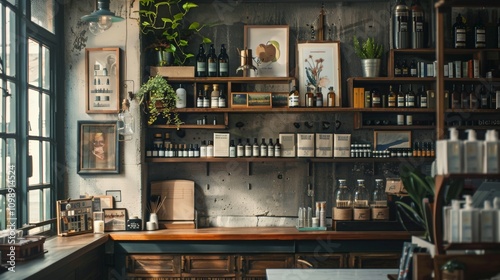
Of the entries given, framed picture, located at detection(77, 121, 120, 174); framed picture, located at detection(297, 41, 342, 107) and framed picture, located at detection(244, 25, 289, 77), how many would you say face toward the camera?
3

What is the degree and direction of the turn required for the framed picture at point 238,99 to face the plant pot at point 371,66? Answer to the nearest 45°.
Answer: approximately 90° to its left

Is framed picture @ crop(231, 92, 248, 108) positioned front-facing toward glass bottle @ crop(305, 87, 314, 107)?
no

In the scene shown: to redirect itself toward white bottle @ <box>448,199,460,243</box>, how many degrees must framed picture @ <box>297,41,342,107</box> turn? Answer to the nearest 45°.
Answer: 0° — it already faces it

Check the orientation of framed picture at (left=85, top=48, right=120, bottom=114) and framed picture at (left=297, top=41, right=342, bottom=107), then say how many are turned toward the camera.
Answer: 2

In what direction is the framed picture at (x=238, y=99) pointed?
toward the camera

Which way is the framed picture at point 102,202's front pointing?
toward the camera

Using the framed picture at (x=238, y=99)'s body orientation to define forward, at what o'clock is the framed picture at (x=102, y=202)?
the framed picture at (x=102, y=202) is roughly at 3 o'clock from the framed picture at (x=238, y=99).

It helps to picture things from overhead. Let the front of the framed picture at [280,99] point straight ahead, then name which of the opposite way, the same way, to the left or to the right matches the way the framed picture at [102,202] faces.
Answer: the same way

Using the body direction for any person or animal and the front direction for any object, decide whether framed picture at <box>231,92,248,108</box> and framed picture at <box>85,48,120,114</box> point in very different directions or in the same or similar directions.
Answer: same or similar directions

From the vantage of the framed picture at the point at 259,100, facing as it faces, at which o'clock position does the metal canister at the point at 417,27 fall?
The metal canister is roughly at 9 o'clock from the framed picture.

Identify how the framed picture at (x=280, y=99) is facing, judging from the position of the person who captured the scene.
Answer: facing the viewer

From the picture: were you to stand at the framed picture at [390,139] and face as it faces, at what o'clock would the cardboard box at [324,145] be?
The cardboard box is roughly at 2 o'clock from the framed picture.

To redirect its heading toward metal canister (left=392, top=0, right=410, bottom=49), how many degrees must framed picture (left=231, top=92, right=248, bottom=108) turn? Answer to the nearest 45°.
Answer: approximately 90° to its left

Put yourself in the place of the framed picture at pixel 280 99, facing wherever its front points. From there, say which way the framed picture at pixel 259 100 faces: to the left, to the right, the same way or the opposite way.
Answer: the same way

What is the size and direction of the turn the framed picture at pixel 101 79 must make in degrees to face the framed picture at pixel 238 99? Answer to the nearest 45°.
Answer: approximately 90° to its left
